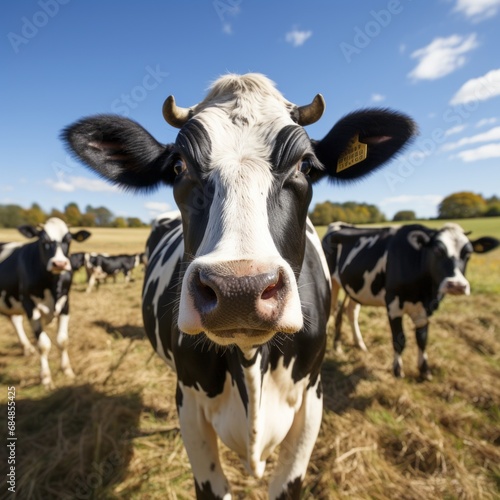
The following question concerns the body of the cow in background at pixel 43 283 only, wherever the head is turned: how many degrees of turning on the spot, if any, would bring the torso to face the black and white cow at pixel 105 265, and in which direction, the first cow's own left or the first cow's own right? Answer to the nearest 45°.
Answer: approximately 135° to the first cow's own left

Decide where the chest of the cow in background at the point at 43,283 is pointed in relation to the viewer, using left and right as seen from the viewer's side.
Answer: facing the viewer and to the right of the viewer

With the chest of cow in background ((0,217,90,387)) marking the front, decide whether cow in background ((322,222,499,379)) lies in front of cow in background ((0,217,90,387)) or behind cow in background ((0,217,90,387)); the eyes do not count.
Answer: in front

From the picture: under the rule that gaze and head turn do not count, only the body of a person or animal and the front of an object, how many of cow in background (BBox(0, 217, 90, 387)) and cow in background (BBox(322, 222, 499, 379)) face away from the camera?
0

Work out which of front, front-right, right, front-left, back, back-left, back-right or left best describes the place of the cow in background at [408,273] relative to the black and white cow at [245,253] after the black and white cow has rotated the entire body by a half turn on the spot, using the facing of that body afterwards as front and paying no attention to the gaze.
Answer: front-right

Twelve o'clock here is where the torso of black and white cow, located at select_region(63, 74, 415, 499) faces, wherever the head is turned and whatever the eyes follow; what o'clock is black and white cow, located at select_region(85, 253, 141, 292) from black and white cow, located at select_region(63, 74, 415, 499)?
black and white cow, located at select_region(85, 253, 141, 292) is roughly at 5 o'clock from black and white cow, located at select_region(63, 74, 415, 499).

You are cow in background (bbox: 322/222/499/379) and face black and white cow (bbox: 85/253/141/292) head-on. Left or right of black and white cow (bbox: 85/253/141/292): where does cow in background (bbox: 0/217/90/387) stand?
left

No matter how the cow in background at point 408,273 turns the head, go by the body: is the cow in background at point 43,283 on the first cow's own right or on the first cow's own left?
on the first cow's own right

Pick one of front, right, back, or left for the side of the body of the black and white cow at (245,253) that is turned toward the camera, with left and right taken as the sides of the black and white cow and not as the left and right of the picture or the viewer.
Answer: front

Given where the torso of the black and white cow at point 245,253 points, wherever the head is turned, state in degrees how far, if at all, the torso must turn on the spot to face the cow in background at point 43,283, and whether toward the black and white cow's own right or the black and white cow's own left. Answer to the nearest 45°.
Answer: approximately 135° to the black and white cow's own right
